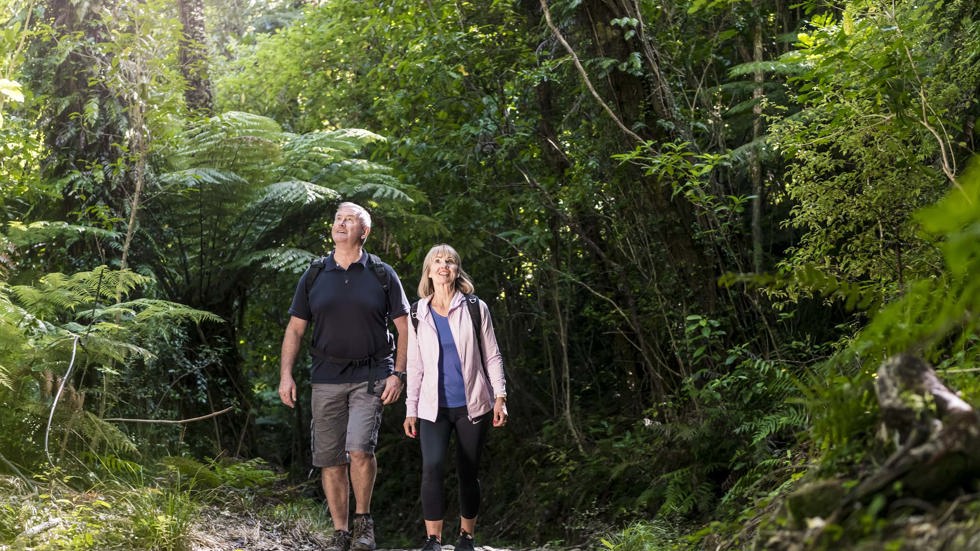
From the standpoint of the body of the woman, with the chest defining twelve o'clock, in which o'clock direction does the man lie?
The man is roughly at 4 o'clock from the woman.

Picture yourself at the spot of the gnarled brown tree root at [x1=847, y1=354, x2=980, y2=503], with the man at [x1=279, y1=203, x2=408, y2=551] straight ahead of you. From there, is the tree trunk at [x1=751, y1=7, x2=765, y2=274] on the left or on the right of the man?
right

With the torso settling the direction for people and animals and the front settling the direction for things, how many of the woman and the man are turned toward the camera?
2

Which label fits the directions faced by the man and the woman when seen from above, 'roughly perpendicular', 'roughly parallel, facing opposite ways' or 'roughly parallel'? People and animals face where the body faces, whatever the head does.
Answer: roughly parallel

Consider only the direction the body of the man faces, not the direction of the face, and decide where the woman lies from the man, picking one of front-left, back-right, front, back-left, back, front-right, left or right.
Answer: front-left

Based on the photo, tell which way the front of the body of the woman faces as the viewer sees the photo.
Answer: toward the camera

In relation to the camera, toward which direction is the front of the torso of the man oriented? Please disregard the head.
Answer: toward the camera

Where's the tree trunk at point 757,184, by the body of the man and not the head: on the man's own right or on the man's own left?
on the man's own left

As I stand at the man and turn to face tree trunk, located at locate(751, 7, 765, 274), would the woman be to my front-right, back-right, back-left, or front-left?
front-right

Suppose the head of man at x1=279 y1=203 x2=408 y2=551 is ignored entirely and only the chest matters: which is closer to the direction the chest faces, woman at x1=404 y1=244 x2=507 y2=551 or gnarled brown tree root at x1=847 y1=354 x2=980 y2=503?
the gnarled brown tree root
